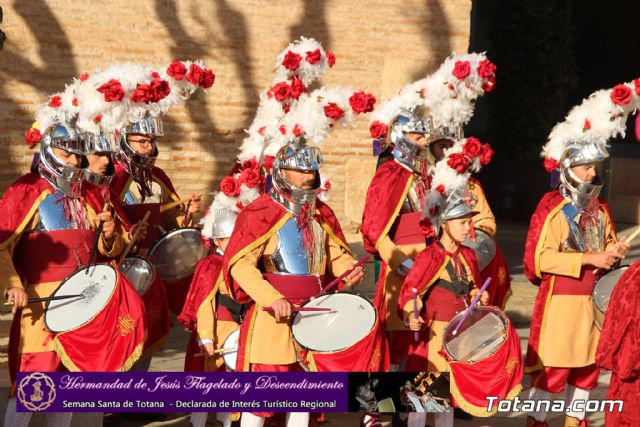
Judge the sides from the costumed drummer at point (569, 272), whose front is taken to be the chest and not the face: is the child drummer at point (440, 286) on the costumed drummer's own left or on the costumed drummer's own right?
on the costumed drummer's own right

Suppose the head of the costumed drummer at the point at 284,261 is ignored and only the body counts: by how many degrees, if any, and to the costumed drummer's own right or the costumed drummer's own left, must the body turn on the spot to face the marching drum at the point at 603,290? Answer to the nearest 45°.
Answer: approximately 45° to the costumed drummer's own left

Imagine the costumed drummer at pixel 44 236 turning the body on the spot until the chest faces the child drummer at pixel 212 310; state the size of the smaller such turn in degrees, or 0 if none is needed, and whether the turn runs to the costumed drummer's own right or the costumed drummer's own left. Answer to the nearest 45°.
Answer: approximately 45° to the costumed drummer's own left

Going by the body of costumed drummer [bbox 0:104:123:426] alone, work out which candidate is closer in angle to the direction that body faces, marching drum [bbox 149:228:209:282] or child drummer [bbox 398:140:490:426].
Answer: the child drummer

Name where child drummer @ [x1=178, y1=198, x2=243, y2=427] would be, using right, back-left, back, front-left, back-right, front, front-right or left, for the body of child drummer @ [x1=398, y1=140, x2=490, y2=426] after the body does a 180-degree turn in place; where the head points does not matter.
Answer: front-left

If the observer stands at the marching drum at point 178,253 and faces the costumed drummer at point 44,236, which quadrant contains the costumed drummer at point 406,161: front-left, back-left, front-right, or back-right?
back-left

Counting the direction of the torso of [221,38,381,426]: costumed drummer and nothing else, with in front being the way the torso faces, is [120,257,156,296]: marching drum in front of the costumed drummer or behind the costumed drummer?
behind

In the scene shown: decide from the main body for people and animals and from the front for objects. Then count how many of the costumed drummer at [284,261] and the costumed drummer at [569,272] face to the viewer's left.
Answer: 0

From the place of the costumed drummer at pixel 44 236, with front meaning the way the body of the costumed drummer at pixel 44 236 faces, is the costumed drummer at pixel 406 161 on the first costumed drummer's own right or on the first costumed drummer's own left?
on the first costumed drummer's own left

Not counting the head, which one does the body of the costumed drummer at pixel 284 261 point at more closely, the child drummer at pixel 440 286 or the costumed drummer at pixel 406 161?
the child drummer

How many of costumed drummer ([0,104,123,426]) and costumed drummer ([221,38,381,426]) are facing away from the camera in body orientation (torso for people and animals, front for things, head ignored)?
0

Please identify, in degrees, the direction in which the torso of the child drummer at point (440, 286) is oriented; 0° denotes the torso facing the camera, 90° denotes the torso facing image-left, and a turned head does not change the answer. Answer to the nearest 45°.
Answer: approximately 315°

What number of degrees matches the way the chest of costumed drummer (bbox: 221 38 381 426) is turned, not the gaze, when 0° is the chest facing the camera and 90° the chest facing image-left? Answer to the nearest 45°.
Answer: approximately 315°
